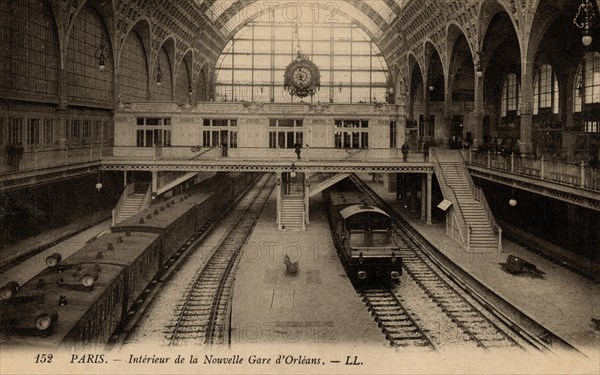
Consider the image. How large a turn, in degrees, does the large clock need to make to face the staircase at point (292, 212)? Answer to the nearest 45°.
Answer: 0° — it already faces it

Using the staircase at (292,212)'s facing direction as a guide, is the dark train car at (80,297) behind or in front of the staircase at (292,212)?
in front

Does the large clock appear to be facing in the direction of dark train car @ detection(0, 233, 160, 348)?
yes

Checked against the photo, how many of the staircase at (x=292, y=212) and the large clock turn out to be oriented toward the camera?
2

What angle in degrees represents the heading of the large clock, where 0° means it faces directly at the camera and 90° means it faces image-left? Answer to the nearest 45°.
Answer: approximately 0°

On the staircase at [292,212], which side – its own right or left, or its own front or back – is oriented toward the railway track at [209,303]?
front

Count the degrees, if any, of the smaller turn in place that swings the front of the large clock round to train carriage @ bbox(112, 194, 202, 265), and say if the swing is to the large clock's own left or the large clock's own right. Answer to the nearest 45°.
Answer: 0° — it already faces it

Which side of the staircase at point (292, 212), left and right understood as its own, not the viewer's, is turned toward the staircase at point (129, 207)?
right

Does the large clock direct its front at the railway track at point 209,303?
yes
